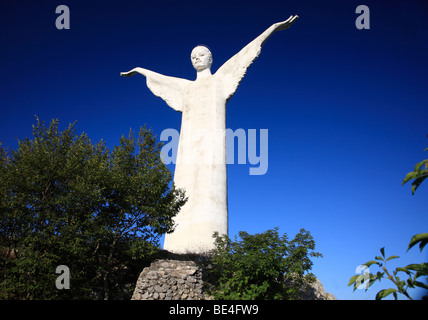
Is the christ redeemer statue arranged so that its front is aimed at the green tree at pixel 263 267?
no

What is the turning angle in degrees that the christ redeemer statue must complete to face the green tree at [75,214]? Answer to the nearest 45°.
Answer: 0° — it already faces it
